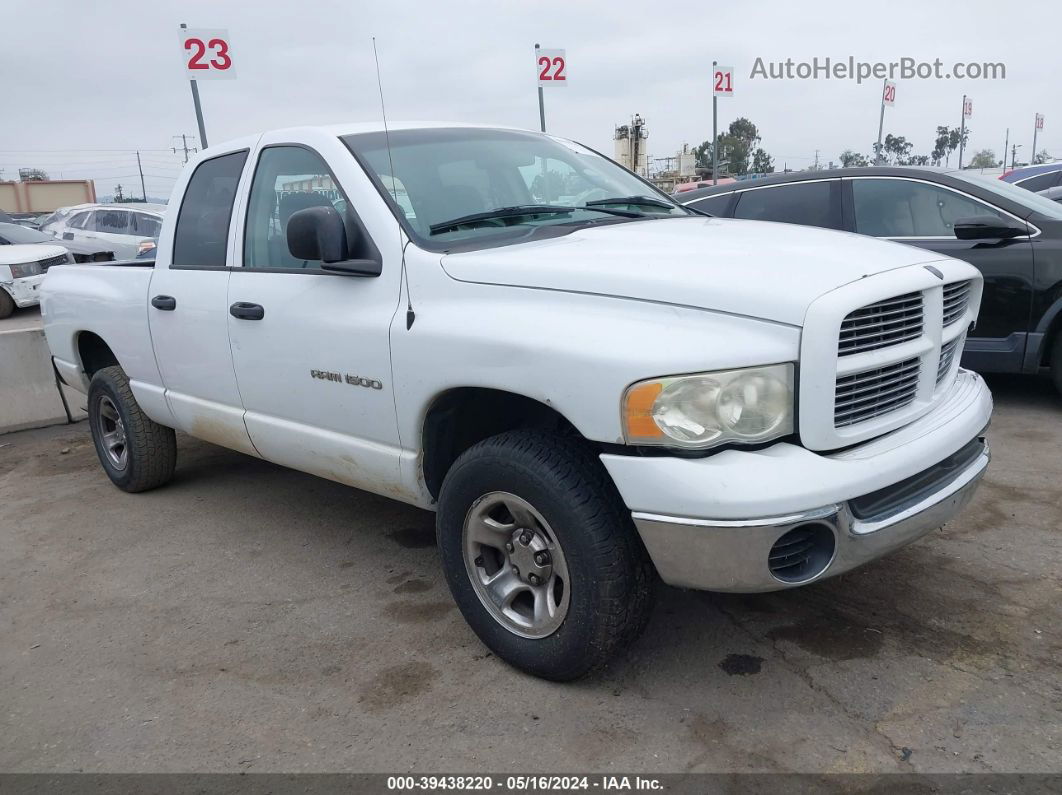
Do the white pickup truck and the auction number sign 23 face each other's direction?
no

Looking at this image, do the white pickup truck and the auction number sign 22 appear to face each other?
no

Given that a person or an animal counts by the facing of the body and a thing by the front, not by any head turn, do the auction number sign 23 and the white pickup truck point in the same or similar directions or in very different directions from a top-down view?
same or similar directions

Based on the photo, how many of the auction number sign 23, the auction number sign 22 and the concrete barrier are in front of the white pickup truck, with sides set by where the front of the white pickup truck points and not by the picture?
0

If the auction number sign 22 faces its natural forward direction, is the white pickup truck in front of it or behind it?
in front

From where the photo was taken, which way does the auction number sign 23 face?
toward the camera

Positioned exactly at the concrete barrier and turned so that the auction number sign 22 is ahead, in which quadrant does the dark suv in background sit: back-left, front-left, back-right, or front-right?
front-right

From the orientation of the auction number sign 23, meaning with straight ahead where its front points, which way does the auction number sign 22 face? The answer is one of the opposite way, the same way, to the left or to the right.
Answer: the same way

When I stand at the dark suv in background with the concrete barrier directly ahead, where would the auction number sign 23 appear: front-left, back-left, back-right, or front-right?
front-right

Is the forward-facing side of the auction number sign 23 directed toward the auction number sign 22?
no

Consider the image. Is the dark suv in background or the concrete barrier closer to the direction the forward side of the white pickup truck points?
the dark suv in background

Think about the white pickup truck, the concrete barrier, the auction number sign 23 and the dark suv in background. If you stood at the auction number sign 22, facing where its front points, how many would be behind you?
0

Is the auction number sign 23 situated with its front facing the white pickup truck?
yes

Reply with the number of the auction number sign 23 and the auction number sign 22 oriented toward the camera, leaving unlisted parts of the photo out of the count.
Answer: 2

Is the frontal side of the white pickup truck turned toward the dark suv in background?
no

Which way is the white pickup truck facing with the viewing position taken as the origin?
facing the viewer and to the right of the viewer
